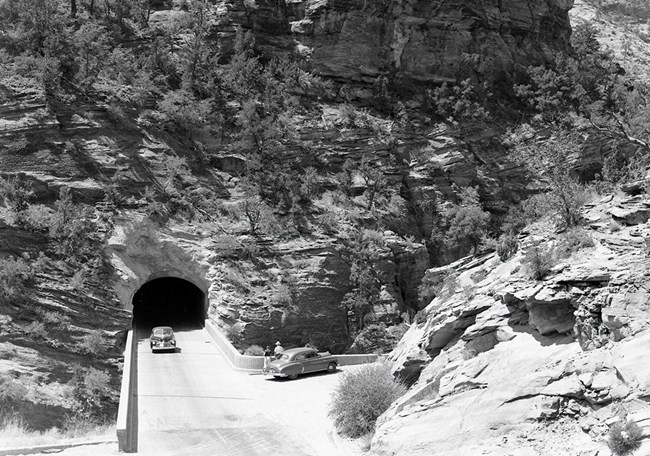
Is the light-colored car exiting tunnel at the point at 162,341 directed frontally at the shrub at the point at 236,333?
no

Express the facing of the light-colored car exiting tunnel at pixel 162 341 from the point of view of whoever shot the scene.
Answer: facing the viewer

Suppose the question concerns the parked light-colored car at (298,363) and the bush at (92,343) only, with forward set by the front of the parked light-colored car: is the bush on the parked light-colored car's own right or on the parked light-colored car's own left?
on the parked light-colored car's own left

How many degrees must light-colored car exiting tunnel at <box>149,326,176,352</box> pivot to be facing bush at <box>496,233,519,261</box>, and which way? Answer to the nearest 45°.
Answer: approximately 45° to its left

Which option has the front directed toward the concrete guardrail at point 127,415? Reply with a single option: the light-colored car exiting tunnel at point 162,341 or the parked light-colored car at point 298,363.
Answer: the light-colored car exiting tunnel at point 162,341

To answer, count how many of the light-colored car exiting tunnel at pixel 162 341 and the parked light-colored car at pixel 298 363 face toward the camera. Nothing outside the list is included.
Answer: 1

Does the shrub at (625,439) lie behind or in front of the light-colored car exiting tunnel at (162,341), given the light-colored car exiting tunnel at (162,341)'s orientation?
in front

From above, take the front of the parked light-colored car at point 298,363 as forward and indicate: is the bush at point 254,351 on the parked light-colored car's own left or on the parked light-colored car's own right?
on the parked light-colored car's own left

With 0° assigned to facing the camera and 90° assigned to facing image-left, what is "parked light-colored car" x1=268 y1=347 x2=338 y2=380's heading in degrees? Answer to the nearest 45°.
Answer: approximately 225°

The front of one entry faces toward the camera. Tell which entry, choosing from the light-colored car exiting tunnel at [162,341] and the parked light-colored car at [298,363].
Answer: the light-colored car exiting tunnel at [162,341]

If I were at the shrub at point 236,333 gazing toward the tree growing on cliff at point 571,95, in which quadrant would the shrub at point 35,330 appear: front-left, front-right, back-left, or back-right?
back-left
